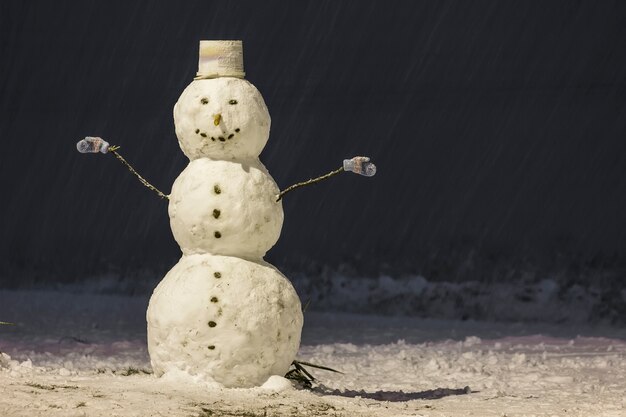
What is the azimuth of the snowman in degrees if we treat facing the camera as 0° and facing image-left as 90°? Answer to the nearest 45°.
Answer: approximately 0°

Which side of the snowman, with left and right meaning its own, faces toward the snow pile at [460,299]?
back
